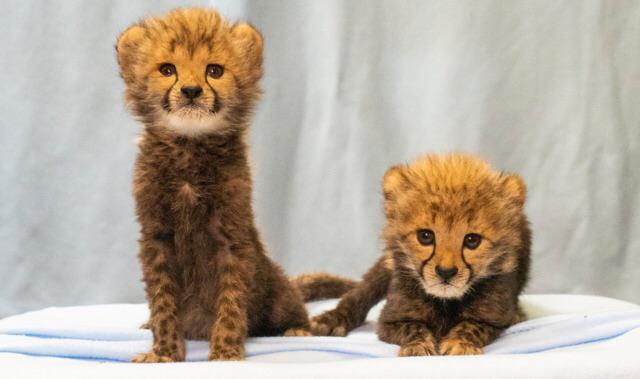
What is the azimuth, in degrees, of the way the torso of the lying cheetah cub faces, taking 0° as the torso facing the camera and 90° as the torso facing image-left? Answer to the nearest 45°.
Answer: approximately 0°
